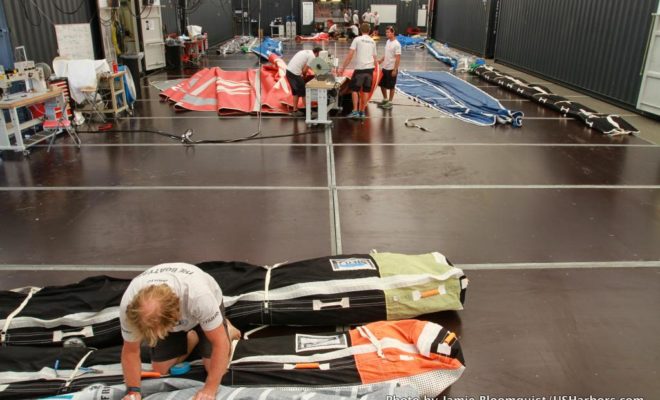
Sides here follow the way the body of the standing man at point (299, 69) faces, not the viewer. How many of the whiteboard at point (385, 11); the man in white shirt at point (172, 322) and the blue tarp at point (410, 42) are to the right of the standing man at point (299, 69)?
1

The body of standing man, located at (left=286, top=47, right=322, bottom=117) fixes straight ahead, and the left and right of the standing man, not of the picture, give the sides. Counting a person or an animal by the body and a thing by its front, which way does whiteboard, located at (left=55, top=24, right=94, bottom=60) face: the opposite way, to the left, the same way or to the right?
to the right

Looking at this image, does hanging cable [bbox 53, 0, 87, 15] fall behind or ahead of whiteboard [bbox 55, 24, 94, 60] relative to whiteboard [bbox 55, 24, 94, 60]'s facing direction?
behind

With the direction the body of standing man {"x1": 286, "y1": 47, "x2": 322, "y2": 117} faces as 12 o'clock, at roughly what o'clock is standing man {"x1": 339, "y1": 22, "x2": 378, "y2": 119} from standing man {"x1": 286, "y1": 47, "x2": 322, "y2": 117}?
standing man {"x1": 339, "y1": 22, "x2": 378, "y2": 119} is roughly at 12 o'clock from standing man {"x1": 286, "y1": 47, "x2": 322, "y2": 117}.

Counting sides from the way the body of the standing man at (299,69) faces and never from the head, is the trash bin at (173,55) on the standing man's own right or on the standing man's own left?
on the standing man's own left

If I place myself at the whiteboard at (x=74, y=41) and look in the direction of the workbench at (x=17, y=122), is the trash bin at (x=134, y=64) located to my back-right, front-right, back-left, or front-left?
back-left

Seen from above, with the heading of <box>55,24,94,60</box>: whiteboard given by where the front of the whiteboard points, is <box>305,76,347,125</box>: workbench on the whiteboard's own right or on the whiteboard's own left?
on the whiteboard's own left

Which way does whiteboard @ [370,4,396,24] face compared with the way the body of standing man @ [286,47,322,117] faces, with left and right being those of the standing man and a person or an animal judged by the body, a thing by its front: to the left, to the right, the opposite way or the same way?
to the right

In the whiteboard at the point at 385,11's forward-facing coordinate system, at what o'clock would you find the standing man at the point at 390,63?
The standing man is roughly at 12 o'clock from the whiteboard.

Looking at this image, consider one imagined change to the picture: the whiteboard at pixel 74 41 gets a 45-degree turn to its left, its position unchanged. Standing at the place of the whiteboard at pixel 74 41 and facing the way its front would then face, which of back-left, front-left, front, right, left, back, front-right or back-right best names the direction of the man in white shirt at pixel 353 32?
left

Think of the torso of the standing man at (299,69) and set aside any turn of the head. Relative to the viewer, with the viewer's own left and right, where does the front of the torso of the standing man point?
facing to the right of the viewer

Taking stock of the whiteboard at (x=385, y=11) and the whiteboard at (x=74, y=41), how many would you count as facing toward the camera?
2

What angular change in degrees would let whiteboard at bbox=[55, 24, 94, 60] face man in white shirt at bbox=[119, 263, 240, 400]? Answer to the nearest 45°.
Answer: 0° — it already faces them

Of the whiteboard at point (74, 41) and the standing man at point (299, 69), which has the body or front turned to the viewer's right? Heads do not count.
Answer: the standing man

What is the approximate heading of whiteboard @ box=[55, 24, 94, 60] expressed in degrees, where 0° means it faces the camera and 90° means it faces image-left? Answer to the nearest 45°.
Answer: approximately 0°

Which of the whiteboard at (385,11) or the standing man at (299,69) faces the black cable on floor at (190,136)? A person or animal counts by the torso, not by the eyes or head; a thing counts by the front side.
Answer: the whiteboard
